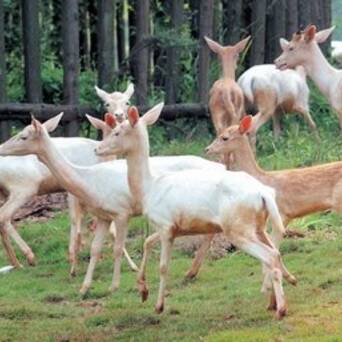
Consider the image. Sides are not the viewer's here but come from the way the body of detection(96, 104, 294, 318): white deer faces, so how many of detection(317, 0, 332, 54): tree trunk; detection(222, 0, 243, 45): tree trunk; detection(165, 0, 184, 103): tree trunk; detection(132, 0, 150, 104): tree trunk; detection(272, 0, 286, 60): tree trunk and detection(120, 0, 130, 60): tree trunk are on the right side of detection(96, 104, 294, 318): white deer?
6

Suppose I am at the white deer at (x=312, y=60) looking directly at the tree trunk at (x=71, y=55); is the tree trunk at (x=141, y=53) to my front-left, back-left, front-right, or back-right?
front-right

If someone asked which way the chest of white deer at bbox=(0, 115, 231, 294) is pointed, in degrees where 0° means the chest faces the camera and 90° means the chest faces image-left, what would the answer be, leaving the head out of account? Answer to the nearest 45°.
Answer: approximately 90°

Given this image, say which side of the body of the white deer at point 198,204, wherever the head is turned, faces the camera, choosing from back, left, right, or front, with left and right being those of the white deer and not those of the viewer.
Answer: left

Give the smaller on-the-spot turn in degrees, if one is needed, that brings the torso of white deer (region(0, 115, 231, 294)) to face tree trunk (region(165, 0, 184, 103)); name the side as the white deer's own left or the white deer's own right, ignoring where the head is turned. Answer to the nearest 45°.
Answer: approximately 90° to the white deer's own right

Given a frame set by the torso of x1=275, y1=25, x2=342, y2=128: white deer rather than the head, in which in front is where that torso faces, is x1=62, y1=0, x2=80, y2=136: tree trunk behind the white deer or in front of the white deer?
in front

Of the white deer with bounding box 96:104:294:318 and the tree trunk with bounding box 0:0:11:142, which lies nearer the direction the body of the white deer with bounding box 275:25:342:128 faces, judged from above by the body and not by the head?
the tree trunk

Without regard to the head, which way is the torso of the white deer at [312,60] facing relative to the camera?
to the viewer's left

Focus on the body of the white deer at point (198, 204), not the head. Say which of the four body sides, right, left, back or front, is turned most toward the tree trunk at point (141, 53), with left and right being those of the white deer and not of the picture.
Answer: right

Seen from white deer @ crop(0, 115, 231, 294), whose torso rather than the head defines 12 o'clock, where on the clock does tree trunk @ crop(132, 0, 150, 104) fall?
The tree trunk is roughly at 3 o'clock from the white deer.

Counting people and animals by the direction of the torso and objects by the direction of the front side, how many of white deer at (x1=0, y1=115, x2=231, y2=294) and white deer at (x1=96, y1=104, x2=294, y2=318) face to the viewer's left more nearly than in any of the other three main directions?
2

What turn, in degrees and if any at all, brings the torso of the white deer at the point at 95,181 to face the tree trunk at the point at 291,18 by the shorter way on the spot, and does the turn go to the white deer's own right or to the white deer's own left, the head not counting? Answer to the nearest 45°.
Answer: approximately 90° to the white deer's own right

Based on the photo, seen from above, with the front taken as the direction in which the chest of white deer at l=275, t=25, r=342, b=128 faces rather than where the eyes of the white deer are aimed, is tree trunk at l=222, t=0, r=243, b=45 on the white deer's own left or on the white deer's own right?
on the white deer's own right

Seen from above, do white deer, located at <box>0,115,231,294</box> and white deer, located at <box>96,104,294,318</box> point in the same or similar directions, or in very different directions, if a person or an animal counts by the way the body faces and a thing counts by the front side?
same or similar directions

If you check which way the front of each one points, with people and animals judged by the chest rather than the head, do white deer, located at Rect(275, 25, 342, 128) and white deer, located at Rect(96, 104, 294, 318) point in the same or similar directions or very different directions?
same or similar directions
